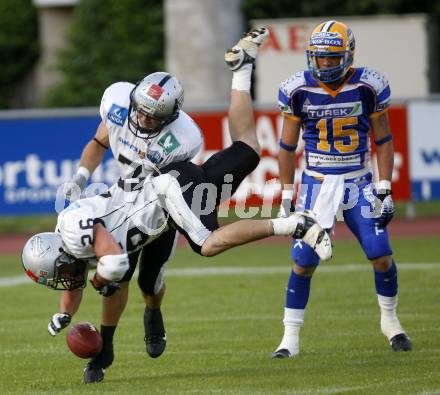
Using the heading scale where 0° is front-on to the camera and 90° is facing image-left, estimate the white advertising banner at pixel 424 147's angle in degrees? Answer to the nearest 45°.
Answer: approximately 0°

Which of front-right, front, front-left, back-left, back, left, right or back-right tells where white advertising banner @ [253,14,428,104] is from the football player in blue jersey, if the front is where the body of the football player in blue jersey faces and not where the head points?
back

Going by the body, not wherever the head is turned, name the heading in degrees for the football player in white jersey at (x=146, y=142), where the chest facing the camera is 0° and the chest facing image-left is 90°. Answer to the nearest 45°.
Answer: approximately 0°

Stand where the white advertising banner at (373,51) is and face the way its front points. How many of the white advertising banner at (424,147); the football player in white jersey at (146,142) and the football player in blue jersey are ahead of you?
3

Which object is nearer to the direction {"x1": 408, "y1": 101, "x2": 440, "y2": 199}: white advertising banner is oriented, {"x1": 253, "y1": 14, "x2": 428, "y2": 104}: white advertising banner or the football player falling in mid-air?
the football player falling in mid-air

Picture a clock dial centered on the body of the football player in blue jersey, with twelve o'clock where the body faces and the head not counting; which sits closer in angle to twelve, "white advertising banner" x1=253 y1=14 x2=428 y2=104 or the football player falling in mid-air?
the football player falling in mid-air

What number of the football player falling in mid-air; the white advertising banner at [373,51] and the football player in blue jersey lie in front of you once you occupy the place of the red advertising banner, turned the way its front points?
2

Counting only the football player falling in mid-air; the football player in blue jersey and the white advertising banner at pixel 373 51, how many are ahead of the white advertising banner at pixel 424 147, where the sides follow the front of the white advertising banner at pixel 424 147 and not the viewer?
2
